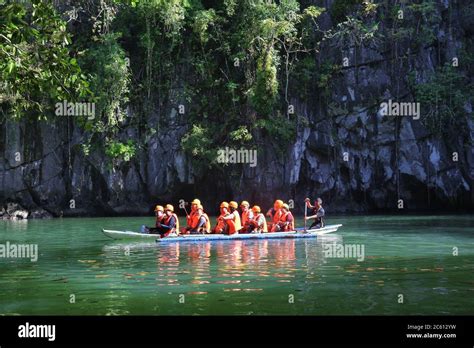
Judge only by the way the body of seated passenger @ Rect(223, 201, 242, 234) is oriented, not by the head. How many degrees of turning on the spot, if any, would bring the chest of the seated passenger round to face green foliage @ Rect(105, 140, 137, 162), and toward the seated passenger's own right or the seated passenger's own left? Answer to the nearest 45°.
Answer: approximately 45° to the seated passenger's own right

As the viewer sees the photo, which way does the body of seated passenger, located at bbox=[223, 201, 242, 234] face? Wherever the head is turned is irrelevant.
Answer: to the viewer's left

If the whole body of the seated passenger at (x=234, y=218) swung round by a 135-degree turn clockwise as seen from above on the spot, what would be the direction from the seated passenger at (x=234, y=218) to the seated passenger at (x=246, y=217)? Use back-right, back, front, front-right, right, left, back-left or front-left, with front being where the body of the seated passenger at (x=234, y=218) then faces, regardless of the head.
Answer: front

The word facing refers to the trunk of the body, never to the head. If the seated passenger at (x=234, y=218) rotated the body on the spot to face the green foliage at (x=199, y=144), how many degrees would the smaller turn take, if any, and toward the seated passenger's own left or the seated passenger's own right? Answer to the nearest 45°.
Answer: approximately 90° to the seated passenger's own right

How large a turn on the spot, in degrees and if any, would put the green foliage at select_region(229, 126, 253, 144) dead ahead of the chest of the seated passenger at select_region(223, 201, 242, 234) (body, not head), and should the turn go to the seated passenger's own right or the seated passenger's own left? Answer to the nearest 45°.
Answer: approximately 90° to the seated passenger's own right

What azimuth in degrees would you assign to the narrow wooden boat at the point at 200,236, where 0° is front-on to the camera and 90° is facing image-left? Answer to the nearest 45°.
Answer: approximately 90°

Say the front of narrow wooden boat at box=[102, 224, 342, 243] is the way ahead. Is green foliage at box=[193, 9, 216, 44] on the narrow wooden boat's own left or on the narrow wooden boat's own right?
on the narrow wooden boat's own right

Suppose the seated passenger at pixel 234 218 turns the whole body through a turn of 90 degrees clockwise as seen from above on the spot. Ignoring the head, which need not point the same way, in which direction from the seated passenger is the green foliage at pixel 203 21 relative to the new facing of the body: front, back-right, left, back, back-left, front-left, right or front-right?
front

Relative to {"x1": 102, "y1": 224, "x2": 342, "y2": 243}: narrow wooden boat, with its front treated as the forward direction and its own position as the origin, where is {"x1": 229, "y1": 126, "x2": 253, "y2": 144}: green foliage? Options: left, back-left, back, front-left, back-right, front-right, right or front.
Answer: right
